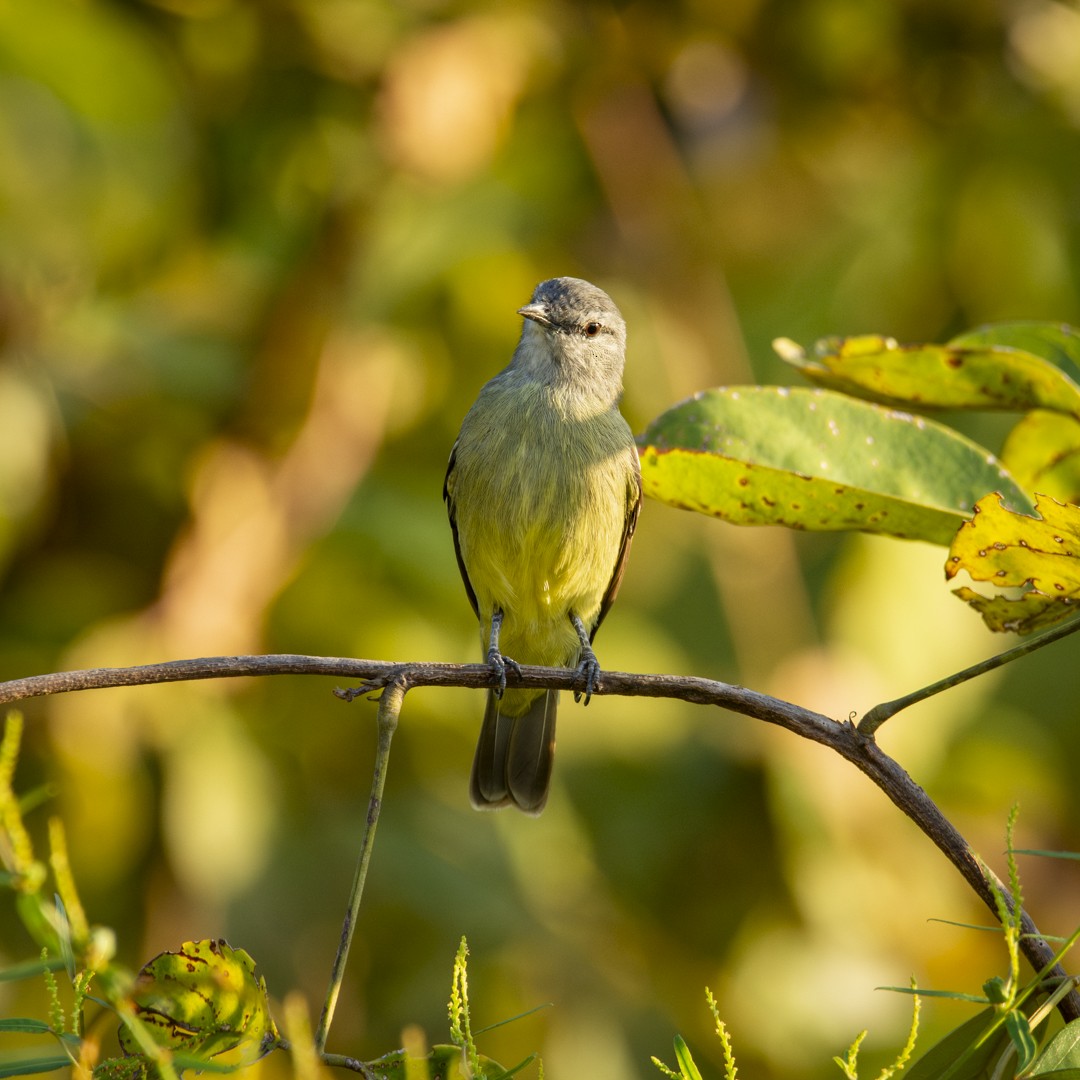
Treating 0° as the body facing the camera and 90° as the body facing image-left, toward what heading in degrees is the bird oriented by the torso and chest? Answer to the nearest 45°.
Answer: approximately 0°

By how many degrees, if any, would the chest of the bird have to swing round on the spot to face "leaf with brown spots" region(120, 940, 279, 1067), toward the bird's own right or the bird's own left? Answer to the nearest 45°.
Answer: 0° — it already faces it
